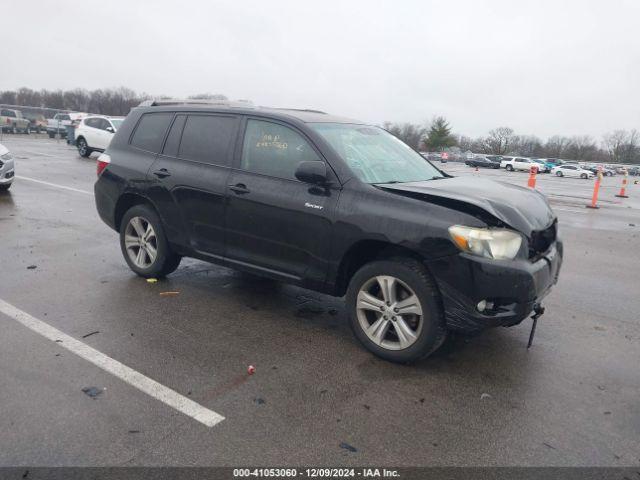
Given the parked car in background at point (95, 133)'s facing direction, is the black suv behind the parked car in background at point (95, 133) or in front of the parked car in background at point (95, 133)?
in front

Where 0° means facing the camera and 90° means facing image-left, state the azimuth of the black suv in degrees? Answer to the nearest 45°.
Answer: approximately 315°

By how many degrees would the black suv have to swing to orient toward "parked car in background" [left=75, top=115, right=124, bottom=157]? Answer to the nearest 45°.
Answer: approximately 180°

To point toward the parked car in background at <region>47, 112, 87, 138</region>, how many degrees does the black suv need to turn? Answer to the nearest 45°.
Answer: approximately 180°

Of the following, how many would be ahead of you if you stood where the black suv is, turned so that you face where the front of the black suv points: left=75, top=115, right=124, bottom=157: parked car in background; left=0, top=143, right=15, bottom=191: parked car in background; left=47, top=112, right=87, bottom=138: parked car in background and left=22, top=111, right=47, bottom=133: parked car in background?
0

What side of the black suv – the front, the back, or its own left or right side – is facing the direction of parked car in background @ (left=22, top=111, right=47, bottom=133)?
back

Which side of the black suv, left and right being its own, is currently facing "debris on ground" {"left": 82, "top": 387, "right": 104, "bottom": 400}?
right

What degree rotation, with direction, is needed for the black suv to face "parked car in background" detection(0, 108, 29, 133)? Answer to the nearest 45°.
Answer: approximately 180°

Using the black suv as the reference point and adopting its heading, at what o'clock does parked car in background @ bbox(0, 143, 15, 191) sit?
The parked car in background is roughly at 6 o'clock from the black suv.
